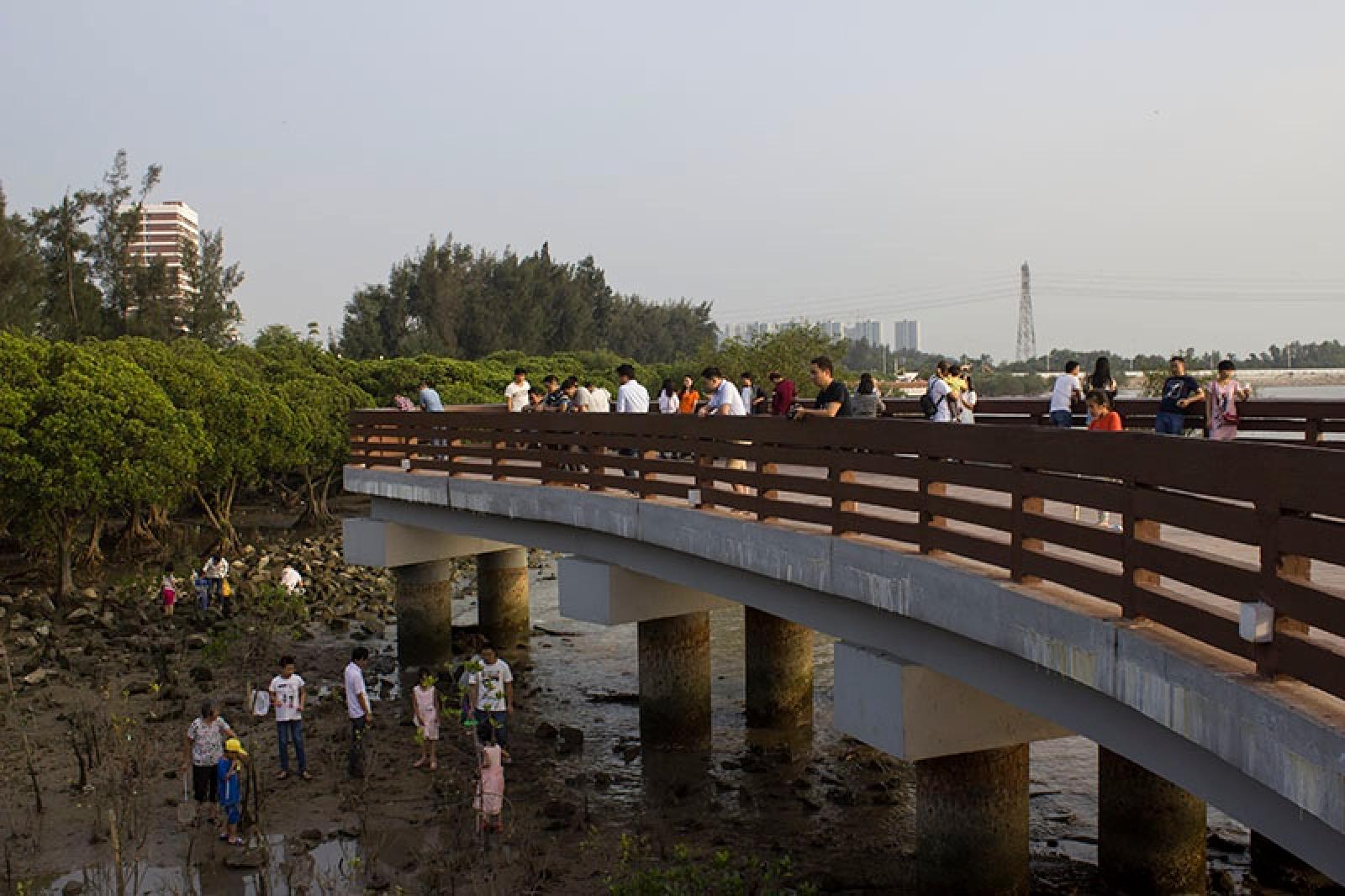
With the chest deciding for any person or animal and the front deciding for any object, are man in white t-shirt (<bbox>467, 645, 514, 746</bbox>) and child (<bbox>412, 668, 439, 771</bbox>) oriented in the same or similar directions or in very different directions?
same or similar directions

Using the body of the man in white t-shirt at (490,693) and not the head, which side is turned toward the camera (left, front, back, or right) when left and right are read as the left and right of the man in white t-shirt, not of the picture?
front

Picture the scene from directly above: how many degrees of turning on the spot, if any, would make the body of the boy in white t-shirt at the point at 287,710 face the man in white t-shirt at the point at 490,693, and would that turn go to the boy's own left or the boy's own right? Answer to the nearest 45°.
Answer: approximately 45° to the boy's own left

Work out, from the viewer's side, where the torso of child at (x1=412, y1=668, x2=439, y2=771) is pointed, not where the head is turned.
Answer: toward the camera

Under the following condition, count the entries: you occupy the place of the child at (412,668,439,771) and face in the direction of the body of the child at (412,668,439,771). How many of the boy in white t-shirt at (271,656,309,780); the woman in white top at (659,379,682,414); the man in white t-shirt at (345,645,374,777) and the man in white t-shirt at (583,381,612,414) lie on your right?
2

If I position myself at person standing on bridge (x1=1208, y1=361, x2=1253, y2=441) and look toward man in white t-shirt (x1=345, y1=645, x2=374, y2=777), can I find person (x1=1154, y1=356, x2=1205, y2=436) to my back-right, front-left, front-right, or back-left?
front-right

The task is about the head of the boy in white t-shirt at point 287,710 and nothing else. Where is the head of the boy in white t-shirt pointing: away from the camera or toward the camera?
toward the camera

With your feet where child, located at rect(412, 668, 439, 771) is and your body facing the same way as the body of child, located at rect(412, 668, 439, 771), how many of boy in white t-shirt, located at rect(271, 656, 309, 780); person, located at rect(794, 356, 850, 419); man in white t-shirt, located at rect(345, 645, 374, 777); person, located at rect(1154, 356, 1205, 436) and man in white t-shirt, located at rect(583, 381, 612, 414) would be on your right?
2

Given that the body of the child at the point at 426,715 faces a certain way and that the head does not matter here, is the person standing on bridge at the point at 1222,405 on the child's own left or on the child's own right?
on the child's own left

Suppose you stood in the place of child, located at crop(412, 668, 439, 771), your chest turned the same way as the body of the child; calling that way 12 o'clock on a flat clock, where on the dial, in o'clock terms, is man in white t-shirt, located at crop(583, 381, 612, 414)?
The man in white t-shirt is roughly at 7 o'clock from the child.

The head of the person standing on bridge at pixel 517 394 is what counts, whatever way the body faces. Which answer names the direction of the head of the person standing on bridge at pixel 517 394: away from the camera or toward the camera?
toward the camera
